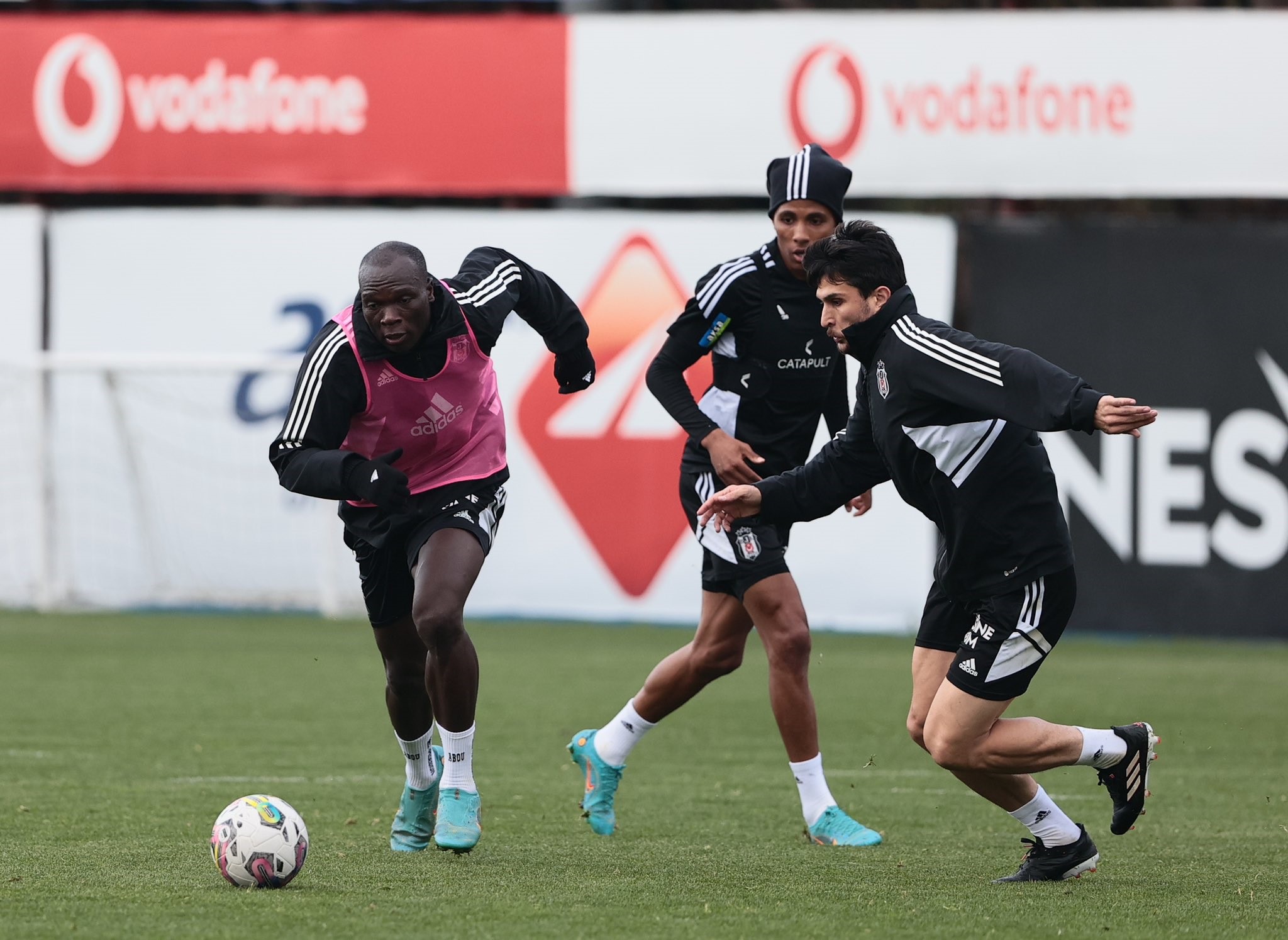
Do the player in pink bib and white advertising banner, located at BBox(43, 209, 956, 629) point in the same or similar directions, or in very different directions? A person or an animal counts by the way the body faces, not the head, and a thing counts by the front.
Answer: same or similar directions

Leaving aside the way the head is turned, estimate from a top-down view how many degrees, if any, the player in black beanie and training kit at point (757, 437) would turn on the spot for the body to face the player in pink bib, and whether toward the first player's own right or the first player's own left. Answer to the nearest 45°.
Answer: approximately 90° to the first player's own right

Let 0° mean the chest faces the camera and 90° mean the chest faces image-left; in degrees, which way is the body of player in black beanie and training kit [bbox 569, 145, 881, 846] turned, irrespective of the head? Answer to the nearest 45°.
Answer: approximately 315°

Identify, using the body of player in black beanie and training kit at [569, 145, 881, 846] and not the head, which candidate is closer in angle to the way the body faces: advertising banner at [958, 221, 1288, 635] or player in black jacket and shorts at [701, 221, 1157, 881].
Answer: the player in black jacket and shorts

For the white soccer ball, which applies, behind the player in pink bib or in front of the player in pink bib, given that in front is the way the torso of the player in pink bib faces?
in front

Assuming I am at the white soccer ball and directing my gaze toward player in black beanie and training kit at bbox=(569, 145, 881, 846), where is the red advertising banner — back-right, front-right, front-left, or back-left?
front-left

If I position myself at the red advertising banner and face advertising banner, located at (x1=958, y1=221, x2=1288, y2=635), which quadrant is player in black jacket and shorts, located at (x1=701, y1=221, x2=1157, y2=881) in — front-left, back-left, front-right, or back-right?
front-right

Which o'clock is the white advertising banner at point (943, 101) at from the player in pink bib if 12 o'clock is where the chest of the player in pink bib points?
The white advertising banner is roughly at 7 o'clock from the player in pink bib.

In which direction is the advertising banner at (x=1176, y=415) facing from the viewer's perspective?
toward the camera

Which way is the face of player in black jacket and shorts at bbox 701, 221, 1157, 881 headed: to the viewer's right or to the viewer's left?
to the viewer's left

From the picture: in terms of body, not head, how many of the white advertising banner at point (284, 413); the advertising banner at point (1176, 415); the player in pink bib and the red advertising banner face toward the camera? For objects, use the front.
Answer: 4

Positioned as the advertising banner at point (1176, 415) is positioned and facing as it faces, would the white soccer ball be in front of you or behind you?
in front

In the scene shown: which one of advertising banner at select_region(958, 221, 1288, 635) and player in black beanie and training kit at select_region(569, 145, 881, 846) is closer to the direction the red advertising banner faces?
the player in black beanie and training kit

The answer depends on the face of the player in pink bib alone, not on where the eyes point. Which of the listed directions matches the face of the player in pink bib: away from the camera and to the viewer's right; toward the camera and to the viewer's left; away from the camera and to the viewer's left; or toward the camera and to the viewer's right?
toward the camera and to the viewer's left

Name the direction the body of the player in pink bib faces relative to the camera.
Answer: toward the camera

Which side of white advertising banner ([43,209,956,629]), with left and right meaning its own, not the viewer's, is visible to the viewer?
front
